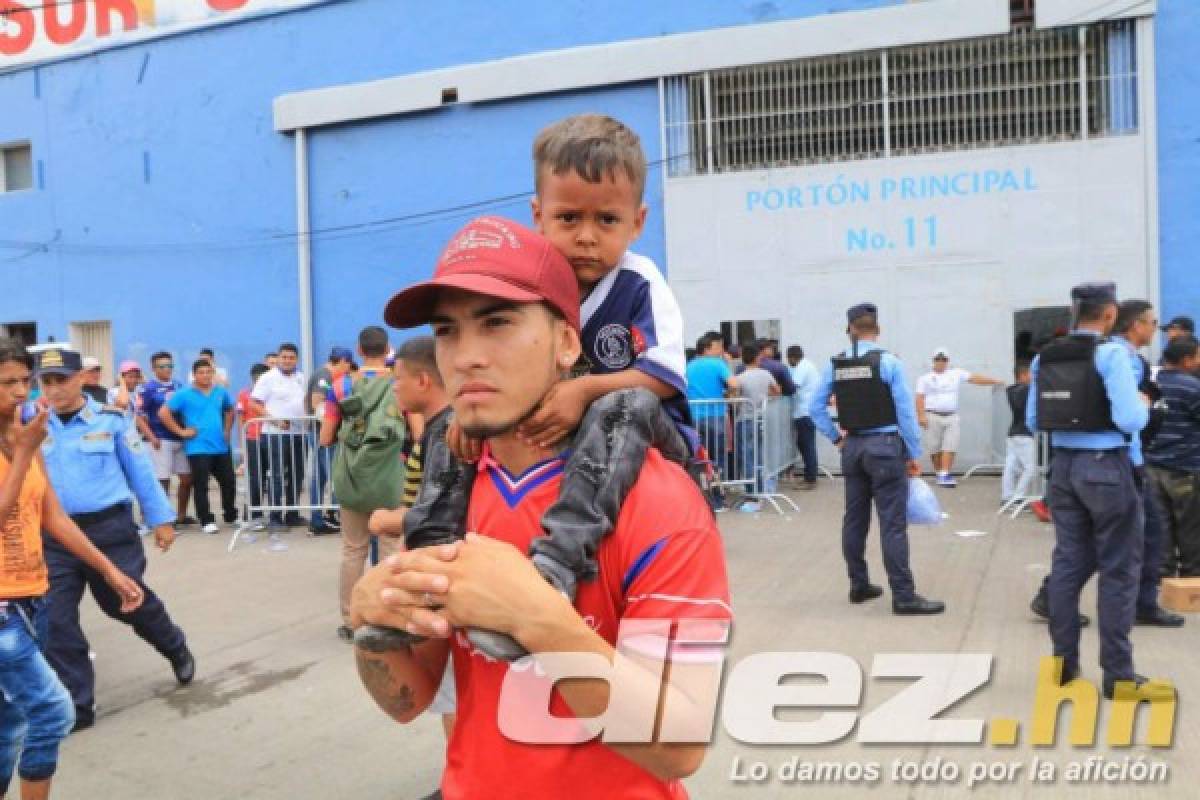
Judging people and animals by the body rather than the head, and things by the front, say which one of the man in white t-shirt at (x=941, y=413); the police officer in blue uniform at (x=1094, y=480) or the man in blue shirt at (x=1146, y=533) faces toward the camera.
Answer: the man in white t-shirt

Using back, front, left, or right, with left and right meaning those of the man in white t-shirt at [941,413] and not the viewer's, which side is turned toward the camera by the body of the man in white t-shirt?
front

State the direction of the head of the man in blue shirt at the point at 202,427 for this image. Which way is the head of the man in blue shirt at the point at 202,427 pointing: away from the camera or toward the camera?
toward the camera

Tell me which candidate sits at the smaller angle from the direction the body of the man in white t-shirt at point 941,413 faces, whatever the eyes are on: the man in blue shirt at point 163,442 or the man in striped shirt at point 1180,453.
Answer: the man in striped shirt

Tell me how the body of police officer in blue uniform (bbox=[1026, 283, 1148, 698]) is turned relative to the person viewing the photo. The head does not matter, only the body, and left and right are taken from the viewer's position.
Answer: facing away from the viewer and to the right of the viewer

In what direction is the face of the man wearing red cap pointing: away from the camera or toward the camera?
toward the camera

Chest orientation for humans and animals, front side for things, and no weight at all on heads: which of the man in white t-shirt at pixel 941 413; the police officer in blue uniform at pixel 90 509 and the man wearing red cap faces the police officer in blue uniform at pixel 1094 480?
the man in white t-shirt
